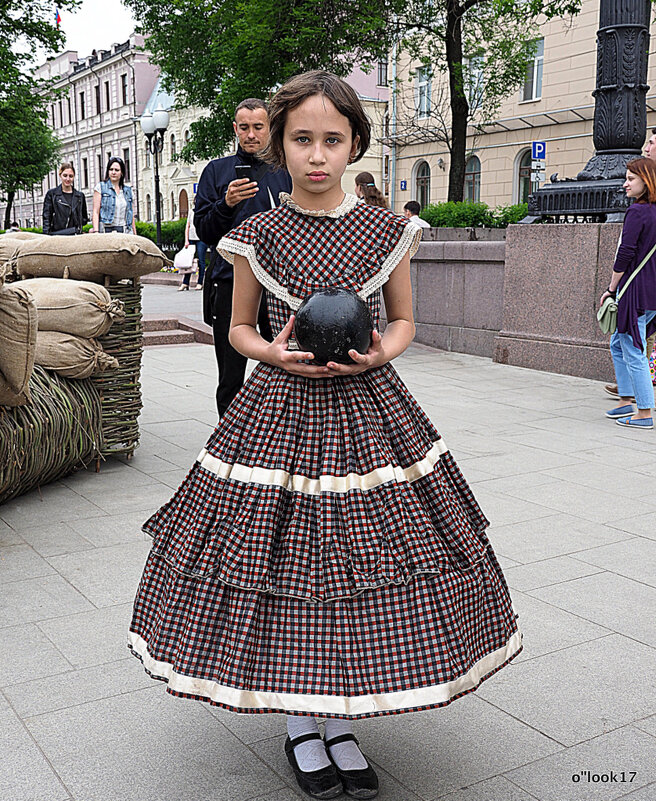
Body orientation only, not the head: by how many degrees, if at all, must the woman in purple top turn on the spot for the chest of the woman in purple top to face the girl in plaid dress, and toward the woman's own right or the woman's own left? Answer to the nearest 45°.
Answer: approximately 90° to the woman's own left

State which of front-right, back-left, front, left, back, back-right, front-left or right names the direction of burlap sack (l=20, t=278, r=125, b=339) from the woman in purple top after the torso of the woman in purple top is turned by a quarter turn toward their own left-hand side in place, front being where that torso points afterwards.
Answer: front-right

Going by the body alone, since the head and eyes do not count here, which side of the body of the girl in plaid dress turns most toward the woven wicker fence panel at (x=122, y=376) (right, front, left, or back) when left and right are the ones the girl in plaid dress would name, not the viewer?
back

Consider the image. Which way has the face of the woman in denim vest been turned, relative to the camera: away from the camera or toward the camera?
toward the camera

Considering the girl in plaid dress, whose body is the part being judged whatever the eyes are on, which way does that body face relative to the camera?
toward the camera

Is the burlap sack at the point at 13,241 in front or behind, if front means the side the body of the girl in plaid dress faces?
behind

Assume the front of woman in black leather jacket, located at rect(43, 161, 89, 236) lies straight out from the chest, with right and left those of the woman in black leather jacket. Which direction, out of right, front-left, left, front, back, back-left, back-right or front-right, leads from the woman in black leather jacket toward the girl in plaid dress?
front

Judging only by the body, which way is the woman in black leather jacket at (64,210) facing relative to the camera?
toward the camera

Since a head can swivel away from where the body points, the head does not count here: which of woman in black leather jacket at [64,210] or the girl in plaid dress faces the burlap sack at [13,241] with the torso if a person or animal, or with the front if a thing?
the woman in black leather jacket

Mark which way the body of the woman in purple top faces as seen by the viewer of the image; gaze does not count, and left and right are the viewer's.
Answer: facing to the left of the viewer

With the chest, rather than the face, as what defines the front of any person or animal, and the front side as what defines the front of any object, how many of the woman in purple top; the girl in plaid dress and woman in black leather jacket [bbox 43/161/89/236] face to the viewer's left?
1

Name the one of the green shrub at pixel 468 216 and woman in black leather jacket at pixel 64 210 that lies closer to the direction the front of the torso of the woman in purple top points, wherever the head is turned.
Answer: the woman in black leather jacket

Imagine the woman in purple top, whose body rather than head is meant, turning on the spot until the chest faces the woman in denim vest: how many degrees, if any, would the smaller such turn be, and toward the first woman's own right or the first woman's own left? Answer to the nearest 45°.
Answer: approximately 45° to the first woman's own right

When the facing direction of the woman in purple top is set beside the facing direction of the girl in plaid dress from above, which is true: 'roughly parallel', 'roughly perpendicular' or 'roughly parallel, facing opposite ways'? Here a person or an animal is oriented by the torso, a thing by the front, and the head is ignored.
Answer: roughly perpendicular
